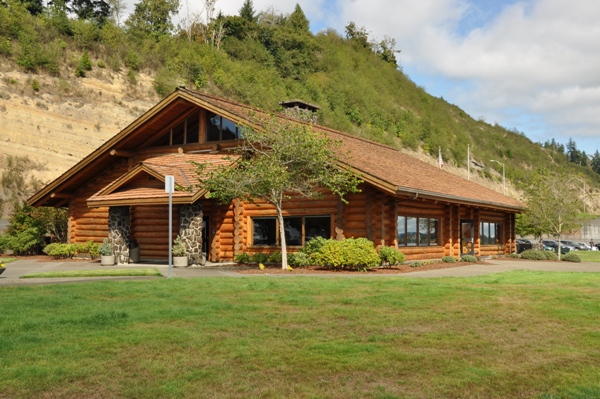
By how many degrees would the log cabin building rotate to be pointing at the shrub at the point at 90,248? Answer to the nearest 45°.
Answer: approximately 90° to its right

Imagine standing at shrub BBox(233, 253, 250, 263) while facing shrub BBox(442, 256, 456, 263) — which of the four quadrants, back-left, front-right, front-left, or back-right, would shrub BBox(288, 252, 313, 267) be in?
front-right

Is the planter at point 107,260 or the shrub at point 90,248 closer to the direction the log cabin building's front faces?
the planter

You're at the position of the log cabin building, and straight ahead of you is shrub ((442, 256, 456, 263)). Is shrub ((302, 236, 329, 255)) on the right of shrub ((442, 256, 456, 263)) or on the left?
right

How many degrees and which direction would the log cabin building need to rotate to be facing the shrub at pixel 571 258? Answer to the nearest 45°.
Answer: approximately 135° to its left

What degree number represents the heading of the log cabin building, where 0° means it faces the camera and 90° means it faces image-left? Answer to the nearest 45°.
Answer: approximately 45°
